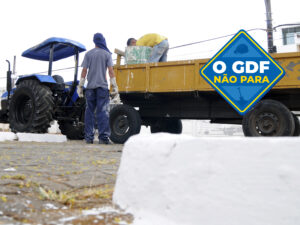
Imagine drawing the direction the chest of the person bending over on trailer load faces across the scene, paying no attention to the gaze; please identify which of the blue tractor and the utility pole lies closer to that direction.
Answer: the blue tractor

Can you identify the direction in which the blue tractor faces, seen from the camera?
facing away from the viewer and to the left of the viewer

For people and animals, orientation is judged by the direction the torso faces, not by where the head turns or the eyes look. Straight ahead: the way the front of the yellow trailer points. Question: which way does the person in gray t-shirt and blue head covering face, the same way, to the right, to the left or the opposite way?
to the right

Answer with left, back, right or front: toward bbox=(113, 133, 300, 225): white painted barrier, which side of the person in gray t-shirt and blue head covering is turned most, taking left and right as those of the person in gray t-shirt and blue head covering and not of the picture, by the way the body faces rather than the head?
back

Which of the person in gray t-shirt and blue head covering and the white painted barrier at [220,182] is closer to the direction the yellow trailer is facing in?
the person in gray t-shirt and blue head covering

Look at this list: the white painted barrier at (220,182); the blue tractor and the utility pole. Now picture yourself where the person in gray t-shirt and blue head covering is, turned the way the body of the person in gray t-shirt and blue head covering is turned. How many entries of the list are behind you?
1

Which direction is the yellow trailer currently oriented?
to the viewer's left

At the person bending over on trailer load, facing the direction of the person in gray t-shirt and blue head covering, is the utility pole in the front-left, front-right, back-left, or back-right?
back-right

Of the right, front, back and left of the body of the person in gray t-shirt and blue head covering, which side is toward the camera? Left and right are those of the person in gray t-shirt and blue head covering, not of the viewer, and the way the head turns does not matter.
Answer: back

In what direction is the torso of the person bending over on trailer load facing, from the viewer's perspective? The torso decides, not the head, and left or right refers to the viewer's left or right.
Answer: facing to the left of the viewer

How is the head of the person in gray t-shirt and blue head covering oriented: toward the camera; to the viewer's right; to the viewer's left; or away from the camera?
away from the camera

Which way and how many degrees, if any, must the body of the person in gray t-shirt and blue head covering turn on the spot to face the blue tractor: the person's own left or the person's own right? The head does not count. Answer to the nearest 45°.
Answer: approximately 45° to the person's own left

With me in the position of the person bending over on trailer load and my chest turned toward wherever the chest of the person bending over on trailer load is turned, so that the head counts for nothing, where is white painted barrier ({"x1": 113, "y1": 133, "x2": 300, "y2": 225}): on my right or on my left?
on my left

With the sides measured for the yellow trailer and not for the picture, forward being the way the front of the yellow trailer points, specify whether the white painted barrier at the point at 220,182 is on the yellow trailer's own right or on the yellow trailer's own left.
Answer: on the yellow trailer's own left

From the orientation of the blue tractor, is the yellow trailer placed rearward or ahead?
rearward
